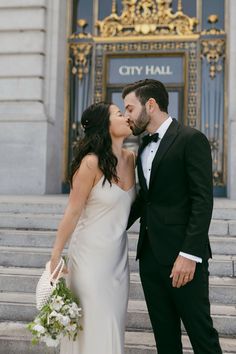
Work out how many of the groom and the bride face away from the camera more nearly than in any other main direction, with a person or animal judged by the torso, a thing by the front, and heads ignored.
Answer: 0

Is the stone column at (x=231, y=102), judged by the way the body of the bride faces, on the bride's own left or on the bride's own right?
on the bride's own left

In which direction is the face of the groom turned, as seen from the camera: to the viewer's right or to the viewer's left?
to the viewer's left

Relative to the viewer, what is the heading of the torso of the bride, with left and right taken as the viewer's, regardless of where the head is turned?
facing the viewer and to the right of the viewer

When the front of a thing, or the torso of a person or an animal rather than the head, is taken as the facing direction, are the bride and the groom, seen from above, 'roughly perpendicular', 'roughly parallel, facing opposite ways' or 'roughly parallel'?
roughly perpendicular

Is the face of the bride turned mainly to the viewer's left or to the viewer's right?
to the viewer's right
